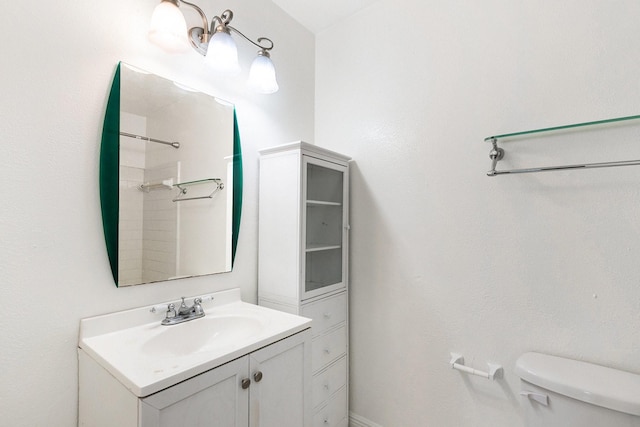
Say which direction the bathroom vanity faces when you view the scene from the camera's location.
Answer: facing the viewer and to the right of the viewer

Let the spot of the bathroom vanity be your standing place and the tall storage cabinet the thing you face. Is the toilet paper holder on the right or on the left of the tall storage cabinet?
right

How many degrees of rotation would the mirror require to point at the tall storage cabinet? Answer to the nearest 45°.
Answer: approximately 45° to its left

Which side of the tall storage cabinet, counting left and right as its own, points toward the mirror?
right

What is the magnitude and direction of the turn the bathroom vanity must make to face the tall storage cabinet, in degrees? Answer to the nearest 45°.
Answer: approximately 90° to its left

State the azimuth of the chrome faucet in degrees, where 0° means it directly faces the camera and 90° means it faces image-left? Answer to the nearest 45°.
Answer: approximately 315°

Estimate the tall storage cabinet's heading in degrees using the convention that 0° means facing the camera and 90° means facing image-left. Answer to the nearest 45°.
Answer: approximately 315°
